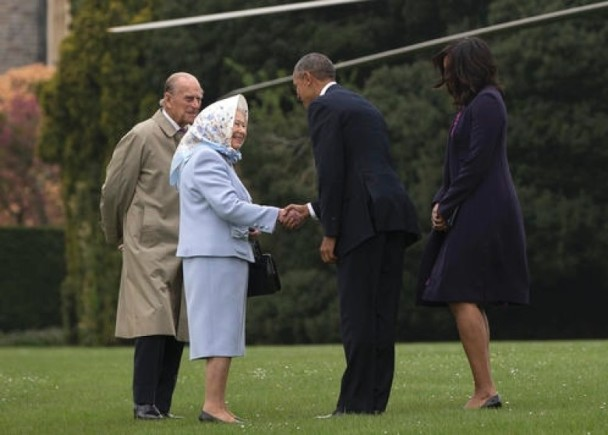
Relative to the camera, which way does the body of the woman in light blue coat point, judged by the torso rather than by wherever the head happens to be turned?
to the viewer's right

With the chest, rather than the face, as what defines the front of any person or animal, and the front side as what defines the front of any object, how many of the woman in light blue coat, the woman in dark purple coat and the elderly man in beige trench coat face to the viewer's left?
1

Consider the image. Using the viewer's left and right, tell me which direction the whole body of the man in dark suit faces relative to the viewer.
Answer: facing away from the viewer and to the left of the viewer

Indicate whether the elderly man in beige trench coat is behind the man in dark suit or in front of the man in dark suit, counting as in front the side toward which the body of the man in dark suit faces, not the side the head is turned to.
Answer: in front

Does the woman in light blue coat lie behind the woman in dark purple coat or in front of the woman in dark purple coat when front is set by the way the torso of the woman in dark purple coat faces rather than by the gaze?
in front

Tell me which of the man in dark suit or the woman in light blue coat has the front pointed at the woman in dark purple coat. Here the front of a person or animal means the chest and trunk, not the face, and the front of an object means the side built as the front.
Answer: the woman in light blue coat

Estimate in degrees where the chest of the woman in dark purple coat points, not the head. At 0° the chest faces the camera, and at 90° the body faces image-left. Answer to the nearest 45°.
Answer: approximately 90°

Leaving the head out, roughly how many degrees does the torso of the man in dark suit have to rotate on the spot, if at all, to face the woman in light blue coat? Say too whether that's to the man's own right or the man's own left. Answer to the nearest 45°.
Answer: approximately 45° to the man's own left

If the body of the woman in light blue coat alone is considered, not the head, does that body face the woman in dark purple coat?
yes

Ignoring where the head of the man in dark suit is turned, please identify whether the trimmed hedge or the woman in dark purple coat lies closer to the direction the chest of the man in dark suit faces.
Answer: the trimmed hedge

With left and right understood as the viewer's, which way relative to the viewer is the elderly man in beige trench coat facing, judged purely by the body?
facing to the right of the viewer
